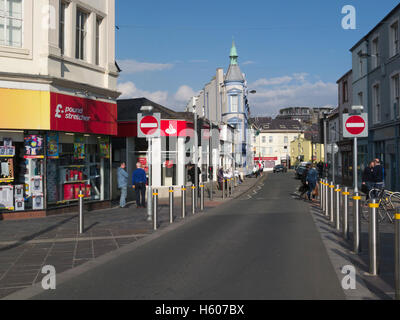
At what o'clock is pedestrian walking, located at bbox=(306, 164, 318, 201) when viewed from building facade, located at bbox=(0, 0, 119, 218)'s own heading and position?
The pedestrian walking is roughly at 10 o'clock from the building facade.

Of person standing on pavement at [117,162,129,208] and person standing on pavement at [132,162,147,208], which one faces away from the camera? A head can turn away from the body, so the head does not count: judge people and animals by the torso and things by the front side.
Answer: person standing on pavement at [132,162,147,208]

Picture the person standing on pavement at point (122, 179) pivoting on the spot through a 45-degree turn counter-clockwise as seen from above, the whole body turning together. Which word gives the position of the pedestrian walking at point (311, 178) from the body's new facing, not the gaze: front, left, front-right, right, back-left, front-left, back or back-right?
front-right

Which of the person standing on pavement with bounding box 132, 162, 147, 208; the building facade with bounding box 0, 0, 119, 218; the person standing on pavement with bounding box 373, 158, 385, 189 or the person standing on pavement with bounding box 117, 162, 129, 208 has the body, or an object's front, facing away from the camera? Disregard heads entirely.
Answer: the person standing on pavement with bounding box 132, 162, 147, 208

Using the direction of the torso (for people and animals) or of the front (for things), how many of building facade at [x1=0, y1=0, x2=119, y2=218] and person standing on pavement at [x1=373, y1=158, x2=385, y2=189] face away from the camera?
0

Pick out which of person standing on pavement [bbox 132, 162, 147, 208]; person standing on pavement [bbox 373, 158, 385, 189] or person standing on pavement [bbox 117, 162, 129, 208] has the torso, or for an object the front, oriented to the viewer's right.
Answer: person standing on pavement [bbox 117, 162, 129, 208]

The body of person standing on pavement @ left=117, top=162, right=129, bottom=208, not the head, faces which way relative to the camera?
to the viewer's right

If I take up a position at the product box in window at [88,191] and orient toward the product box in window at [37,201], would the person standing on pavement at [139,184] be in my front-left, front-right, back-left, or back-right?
back-left

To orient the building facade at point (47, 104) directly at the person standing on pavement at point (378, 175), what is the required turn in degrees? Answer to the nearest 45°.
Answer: approximately 45° to its left

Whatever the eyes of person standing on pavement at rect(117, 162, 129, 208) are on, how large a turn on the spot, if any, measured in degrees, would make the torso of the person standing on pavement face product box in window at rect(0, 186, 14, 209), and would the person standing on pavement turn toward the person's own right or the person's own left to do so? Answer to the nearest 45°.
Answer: approximately 135° to the person's own right

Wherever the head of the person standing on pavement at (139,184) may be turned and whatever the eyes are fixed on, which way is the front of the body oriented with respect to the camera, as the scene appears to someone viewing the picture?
away from the camera
